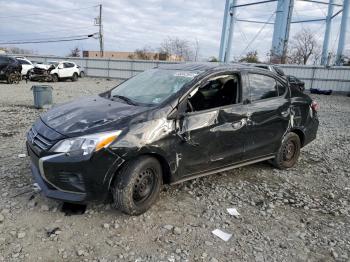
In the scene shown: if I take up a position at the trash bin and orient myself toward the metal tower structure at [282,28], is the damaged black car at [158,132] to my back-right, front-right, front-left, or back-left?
back-right

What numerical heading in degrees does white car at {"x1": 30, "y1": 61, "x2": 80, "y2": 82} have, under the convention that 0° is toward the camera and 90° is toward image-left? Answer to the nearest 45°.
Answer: approximately 45°

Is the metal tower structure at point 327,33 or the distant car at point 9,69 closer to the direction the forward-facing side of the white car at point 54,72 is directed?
the distant car

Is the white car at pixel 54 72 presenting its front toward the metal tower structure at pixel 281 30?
no

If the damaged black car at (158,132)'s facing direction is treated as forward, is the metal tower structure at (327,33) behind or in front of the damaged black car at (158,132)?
behind

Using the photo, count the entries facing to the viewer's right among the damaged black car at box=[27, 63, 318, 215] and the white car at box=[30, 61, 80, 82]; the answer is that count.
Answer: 0

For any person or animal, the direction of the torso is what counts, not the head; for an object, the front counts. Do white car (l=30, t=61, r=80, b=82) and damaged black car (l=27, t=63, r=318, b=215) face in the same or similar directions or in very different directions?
same or similar directions

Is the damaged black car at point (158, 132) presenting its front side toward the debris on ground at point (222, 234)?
no

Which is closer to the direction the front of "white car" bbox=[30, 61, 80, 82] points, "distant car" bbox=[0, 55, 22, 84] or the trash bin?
the distant car

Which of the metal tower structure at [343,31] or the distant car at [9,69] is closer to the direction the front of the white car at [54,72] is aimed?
the distant car

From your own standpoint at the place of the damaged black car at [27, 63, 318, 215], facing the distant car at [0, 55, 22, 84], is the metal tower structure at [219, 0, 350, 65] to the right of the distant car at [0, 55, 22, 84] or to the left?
right

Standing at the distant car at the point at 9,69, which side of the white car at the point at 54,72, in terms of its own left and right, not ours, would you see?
front

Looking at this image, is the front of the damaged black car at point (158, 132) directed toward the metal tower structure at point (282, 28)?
no

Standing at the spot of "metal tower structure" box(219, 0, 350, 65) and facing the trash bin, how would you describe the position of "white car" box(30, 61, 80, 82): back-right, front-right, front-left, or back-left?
front-right

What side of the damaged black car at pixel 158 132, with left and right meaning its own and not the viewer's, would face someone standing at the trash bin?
right

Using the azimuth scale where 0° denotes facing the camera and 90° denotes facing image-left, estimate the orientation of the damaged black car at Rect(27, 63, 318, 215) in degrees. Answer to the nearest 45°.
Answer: approximately 45°
